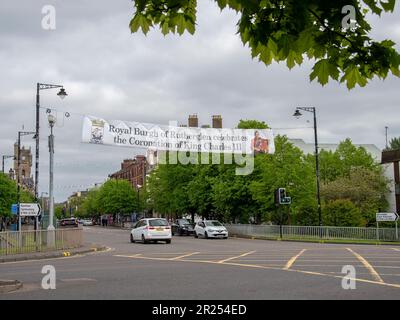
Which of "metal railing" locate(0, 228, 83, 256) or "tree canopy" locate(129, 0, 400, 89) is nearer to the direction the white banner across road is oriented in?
the tree canopy

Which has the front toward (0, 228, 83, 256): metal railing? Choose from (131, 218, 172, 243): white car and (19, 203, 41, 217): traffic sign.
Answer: the traffic sign

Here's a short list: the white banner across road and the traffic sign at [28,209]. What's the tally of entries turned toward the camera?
2

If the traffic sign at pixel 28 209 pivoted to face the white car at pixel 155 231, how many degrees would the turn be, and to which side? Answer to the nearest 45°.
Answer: approximately 135° to its left

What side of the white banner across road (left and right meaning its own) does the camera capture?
front

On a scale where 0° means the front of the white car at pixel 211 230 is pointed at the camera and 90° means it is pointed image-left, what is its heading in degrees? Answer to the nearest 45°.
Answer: approximately 315°

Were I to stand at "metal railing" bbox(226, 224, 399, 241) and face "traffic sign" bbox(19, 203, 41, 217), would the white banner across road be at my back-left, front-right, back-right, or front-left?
front-right

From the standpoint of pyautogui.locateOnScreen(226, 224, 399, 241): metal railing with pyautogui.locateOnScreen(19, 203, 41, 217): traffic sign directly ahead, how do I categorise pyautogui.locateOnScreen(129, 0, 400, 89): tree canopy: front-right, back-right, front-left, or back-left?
front-left

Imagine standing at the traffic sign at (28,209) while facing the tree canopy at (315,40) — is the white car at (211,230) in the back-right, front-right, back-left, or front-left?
back-left

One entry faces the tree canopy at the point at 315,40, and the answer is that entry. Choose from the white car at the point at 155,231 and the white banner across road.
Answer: the white banner across road

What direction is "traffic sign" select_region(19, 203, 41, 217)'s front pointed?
toward the camera
